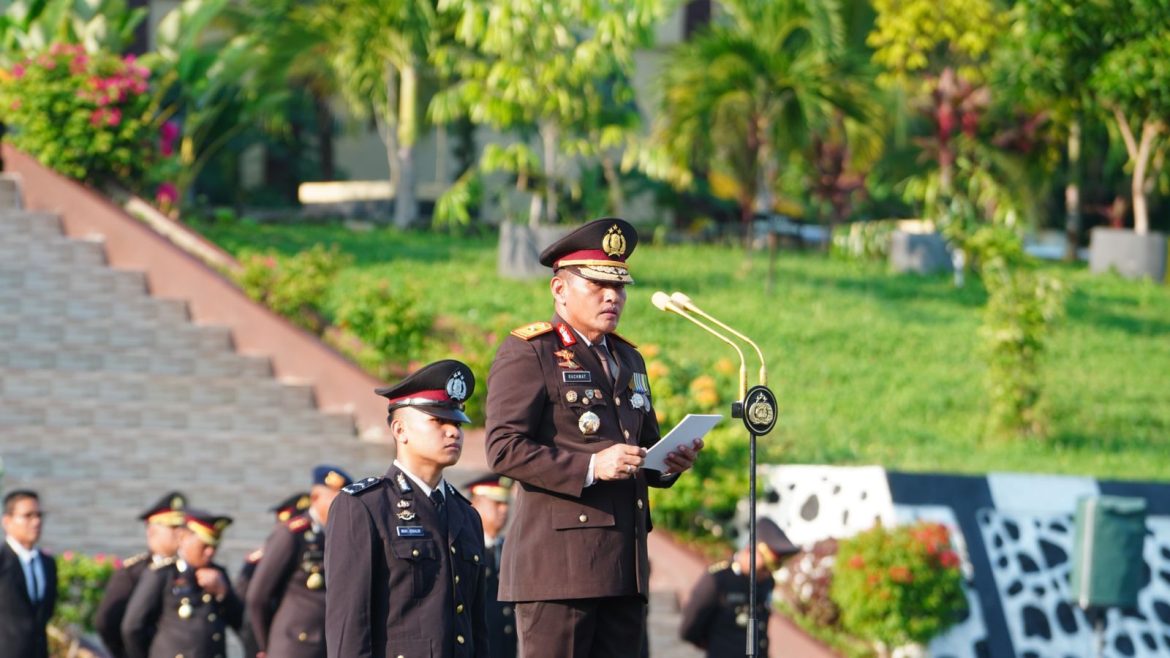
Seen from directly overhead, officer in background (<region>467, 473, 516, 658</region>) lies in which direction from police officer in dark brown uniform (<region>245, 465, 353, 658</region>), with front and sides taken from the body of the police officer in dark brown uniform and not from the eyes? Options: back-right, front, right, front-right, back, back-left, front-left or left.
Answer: front-left

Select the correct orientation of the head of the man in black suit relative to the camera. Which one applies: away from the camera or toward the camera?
toward the camera

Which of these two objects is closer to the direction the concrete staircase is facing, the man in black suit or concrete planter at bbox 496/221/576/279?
the man in black suit

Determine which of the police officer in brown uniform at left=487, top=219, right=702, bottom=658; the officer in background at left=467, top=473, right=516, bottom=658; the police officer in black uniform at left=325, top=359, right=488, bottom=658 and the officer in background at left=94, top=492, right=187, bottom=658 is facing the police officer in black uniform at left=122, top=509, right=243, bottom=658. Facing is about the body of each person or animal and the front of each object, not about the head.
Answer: the officer in background at left=94, top=492, right=187, bottom=658

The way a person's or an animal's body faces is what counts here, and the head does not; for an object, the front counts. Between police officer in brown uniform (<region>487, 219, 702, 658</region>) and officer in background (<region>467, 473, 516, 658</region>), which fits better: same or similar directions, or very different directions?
same or similar directions

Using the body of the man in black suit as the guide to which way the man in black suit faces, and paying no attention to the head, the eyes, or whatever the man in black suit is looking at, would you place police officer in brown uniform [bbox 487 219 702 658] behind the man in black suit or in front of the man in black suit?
in front

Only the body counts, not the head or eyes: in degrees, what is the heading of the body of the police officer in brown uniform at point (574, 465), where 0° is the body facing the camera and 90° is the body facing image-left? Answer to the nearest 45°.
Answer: approximately 315°

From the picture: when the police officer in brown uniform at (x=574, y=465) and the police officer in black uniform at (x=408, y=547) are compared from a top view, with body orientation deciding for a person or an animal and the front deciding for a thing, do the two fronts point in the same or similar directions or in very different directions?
same or similar directions

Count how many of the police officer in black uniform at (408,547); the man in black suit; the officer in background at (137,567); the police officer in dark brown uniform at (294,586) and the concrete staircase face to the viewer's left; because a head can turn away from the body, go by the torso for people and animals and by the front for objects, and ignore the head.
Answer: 0

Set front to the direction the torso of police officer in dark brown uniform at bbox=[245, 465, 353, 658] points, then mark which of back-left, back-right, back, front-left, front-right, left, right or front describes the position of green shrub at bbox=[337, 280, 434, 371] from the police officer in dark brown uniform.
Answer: back-left

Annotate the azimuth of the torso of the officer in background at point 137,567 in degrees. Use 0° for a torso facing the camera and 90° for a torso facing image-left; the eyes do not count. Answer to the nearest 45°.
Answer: approximately 315°

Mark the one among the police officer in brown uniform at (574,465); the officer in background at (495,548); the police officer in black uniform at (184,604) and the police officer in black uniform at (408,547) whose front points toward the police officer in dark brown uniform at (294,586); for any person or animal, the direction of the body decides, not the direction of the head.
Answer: the police officer in black uniform at (184,604)

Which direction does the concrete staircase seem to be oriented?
to the viewer's right

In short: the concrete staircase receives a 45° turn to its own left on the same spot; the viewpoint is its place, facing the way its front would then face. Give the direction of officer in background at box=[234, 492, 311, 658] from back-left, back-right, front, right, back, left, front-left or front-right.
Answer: back-right

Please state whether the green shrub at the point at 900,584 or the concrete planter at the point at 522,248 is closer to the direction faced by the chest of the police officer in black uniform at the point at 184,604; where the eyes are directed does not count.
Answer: the green shrub

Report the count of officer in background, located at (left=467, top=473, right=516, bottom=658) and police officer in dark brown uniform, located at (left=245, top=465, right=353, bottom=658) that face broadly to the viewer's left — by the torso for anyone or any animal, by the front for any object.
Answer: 0
